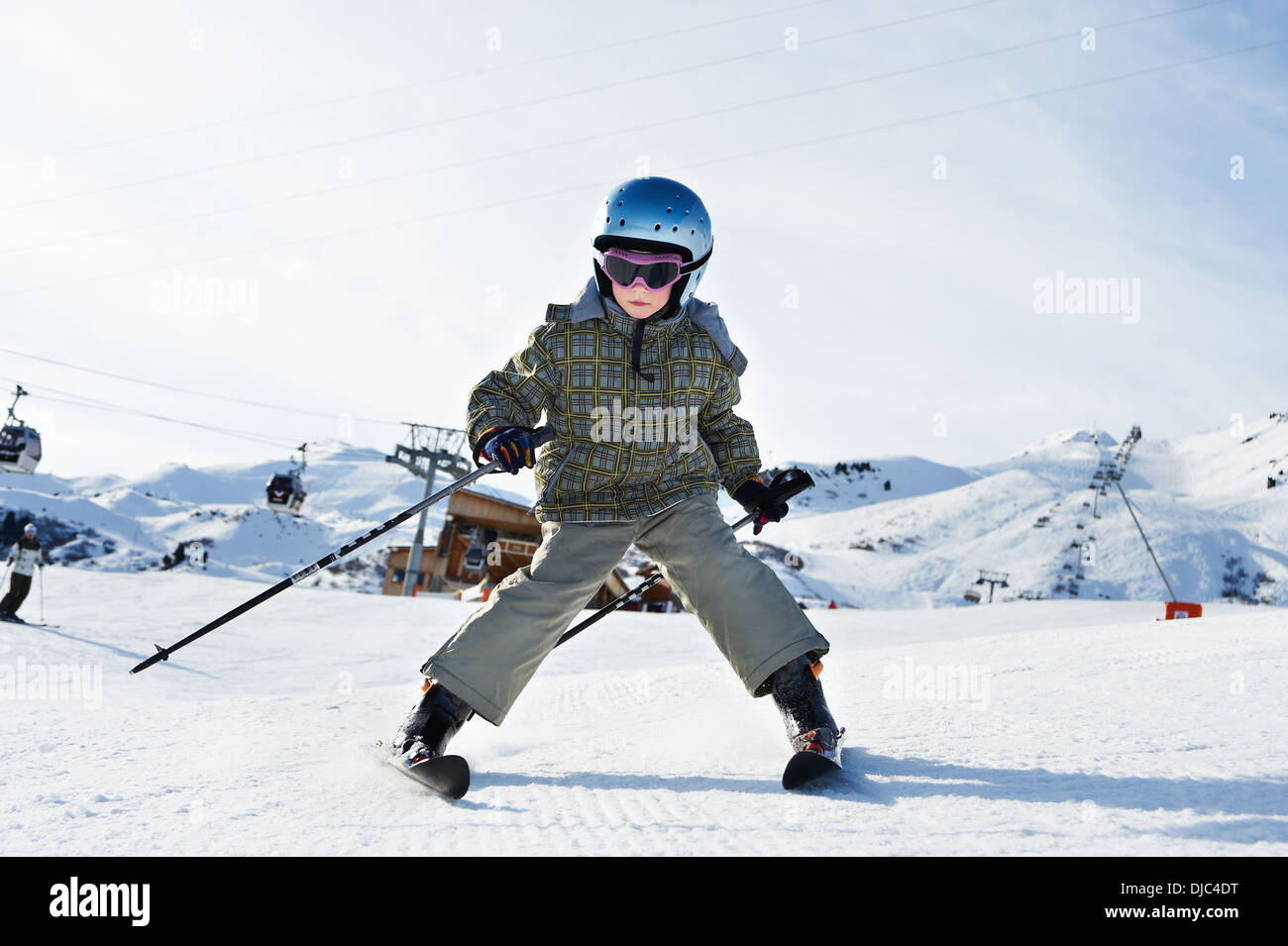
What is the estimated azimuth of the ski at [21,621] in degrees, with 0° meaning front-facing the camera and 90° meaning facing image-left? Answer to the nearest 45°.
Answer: approximately 270°

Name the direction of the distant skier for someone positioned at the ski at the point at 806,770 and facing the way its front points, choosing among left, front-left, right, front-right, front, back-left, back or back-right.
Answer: right

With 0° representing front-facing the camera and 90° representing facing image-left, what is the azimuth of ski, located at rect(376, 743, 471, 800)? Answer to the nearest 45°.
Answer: approximately 315°

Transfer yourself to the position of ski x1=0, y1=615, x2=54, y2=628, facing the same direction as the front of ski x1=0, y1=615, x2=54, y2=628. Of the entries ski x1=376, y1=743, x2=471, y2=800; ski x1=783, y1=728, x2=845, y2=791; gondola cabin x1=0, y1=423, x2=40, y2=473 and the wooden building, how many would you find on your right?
2

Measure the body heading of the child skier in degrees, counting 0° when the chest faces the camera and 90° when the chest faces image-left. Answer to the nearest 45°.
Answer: approximately 0°

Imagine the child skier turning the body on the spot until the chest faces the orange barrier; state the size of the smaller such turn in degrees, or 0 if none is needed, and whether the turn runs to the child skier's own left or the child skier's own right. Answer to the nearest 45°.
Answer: approximately 135° to the child skier's own left

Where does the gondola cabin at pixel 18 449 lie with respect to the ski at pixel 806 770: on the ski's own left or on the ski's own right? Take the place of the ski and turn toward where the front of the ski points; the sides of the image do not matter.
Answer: on the ski's own right
